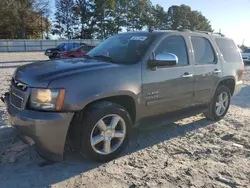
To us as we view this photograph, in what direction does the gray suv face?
facing the viewer and to the left of the viewer

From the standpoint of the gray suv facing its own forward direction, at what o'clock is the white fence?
The white fence is roughly at 4 o'clock from the gray suv.
